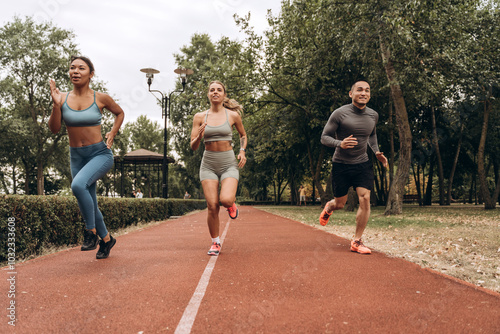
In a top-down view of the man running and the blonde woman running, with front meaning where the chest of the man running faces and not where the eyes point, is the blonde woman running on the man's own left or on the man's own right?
on the man's own right

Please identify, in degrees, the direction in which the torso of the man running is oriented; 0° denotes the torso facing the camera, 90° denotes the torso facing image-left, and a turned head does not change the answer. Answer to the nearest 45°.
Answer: approximately 315°

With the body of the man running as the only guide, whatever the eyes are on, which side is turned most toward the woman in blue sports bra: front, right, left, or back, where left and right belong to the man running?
right

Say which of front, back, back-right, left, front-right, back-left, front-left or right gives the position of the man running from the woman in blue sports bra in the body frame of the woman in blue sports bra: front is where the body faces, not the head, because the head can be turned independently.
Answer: back-left

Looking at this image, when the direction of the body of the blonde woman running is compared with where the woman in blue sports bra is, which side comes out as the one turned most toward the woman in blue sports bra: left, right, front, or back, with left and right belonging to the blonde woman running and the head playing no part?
right

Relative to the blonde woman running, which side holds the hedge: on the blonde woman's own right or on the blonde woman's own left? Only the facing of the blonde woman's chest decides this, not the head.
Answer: on the blonde woman's own right
